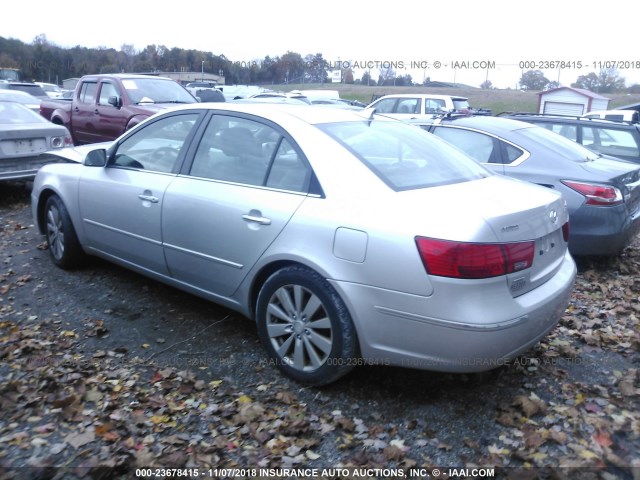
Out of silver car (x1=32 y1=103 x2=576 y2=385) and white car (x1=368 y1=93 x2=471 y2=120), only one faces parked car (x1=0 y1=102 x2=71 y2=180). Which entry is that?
the silver car

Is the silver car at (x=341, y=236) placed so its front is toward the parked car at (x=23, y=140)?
yes

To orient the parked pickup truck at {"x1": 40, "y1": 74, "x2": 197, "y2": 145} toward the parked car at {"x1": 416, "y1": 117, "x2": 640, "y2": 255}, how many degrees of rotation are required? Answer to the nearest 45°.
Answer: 0° — it already faces it

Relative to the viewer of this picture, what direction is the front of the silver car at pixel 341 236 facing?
facing away from the viewer and to the left of the viewer

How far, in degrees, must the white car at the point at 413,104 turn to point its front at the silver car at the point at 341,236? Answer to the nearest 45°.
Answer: approximately 135° to its left

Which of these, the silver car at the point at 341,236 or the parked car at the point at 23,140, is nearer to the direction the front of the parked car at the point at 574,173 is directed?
the parked car

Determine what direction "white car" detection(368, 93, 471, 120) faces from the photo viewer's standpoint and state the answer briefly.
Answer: facing away from the viewer and to the left of the viewer

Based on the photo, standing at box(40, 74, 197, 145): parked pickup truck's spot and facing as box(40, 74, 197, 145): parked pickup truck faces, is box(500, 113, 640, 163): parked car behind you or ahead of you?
ahead

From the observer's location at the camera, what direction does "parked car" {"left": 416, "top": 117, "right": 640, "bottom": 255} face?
facing away from the viewer and to the left of the viewer

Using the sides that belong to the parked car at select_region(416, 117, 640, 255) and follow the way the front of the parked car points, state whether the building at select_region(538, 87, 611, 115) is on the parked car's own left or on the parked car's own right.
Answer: on the parked car's own right

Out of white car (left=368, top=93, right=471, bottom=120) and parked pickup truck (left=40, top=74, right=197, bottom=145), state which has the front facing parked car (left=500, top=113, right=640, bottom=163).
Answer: parked pickup truck (left=40, top=74, right=197, bottom=145)

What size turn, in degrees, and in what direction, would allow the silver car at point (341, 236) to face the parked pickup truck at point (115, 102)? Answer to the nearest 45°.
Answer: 0° — it already faces it

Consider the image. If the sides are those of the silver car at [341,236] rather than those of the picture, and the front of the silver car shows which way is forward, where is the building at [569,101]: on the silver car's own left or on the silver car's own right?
on the silver car's own right
